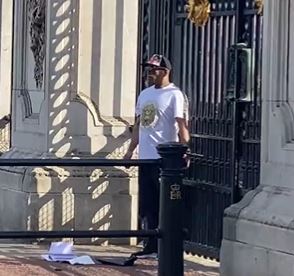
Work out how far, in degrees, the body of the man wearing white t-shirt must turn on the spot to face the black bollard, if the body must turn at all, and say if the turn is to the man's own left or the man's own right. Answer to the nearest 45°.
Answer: approximately 45° to the man's own left

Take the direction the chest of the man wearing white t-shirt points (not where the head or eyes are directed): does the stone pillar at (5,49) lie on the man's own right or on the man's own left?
on the man's own right

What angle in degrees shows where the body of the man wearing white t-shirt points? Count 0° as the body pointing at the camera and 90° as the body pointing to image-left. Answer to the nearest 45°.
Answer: approximately 45°
